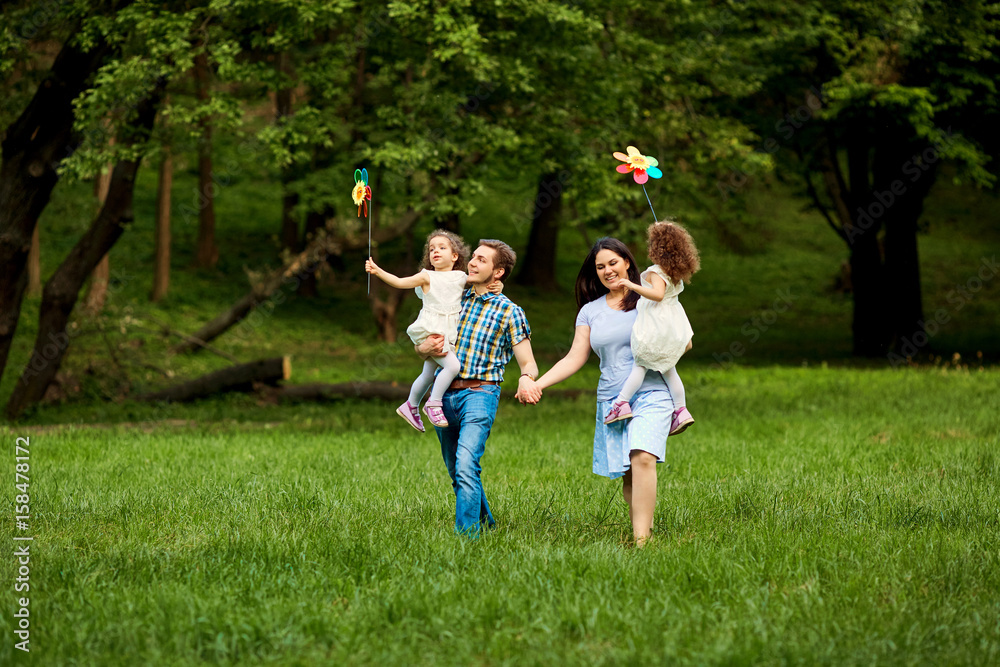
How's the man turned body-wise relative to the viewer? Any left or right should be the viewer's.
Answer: facing the viewer and to the left of the viewer

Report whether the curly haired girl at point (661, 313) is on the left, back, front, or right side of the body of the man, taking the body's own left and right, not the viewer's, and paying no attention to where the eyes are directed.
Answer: left

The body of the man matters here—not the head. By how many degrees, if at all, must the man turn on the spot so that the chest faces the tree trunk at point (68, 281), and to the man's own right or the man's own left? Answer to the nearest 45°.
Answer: approximately 90° to the man's own right

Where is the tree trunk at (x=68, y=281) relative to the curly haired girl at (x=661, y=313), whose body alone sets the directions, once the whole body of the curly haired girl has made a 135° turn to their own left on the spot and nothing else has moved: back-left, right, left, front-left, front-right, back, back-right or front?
back-right

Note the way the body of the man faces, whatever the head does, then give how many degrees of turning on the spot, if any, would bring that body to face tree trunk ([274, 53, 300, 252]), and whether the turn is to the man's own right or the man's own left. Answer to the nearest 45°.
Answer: approximately 135° to the man's own right

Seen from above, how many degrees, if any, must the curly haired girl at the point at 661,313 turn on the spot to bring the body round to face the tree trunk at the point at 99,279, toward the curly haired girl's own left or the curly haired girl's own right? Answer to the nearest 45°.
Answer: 0° — they already face it

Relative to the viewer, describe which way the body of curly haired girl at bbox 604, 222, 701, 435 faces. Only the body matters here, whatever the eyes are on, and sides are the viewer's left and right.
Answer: facing away from the viewer and to the left of the viewer

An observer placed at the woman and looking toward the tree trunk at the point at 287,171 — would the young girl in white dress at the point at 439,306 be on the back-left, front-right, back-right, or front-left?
front-left

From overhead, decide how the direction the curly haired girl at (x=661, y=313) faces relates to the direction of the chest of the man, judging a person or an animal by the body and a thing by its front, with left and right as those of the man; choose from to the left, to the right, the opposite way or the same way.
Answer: to the right
